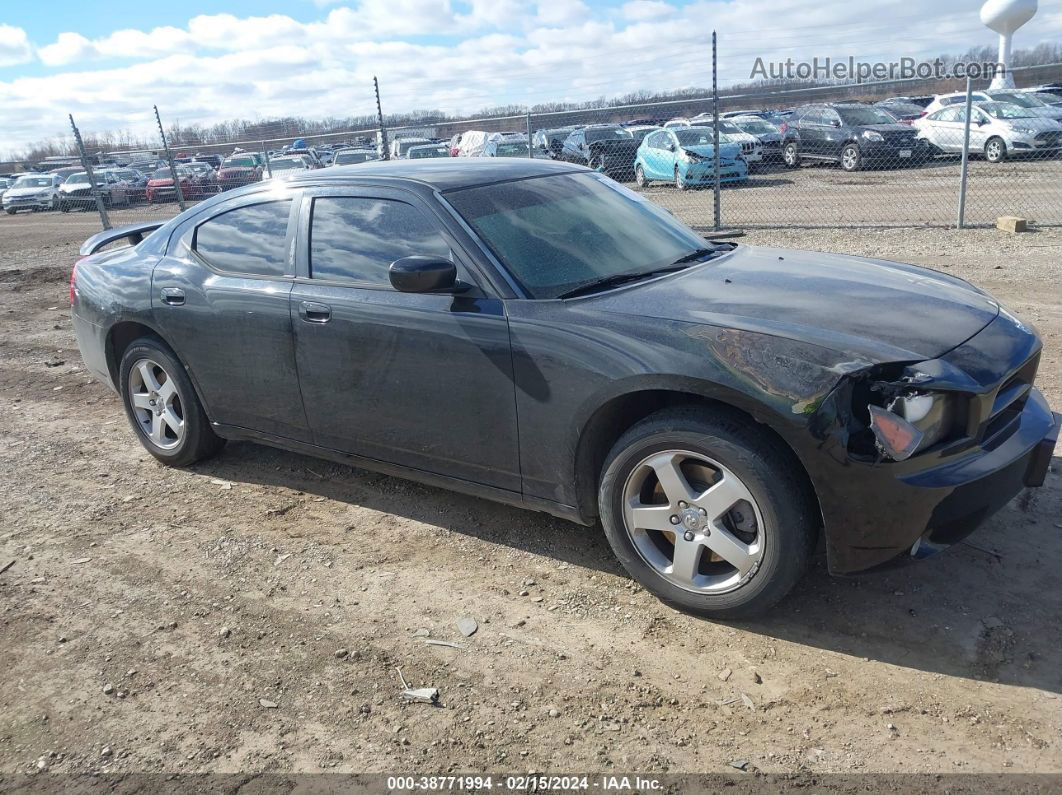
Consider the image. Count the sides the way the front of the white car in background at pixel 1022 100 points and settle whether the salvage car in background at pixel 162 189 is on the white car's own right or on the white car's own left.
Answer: on the white car's own right

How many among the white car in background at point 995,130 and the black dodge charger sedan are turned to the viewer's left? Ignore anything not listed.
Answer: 0

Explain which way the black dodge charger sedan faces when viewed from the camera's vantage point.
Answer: facing the viewer and to the right of the viewer

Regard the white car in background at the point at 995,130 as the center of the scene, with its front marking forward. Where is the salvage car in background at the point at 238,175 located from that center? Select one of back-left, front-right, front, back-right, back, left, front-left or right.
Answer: back-right

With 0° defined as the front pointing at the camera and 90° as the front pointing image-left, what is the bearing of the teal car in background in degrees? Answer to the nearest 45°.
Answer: approximately 315°

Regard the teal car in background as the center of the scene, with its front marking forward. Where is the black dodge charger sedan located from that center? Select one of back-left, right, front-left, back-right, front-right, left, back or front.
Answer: front-right

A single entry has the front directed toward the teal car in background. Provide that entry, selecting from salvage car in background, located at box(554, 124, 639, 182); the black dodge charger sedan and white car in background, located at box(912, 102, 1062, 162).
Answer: the salvage car in background

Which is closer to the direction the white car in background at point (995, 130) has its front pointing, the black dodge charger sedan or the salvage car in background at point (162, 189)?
the black dodge charger sedan
